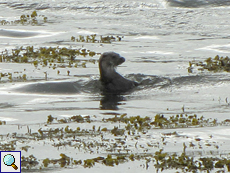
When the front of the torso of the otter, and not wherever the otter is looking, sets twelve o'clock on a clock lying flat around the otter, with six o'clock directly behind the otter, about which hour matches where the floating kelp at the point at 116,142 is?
The floating kelp is roughly at 9 o'clock from the otter.

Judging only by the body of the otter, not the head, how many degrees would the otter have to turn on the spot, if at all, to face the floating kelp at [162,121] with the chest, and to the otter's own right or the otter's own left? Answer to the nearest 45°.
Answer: approximately 135° to the otter's own left

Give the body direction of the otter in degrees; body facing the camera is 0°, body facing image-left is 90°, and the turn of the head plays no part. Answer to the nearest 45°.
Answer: approximately 270°

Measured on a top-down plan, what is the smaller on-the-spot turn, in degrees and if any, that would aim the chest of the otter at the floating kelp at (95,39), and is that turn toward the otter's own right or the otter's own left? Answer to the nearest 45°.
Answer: approximately 90° to the otter's own left

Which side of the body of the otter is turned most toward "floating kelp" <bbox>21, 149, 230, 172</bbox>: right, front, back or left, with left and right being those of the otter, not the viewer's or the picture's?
right
